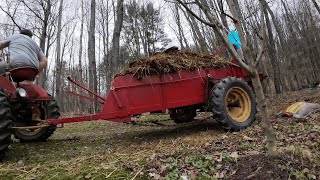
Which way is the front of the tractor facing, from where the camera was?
facing away from the viewer and to the left of the viewer

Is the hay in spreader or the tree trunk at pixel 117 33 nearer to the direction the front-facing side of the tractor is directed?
the tree trunk

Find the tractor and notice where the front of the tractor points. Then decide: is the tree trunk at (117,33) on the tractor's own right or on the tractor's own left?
on the tractor's own right

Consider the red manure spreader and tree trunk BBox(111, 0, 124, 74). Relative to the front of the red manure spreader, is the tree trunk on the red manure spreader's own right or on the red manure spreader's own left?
on the red manure spreader's own right

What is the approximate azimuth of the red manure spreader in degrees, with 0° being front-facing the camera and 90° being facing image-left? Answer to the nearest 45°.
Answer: approximately 45°

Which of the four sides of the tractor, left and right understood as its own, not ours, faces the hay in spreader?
back
